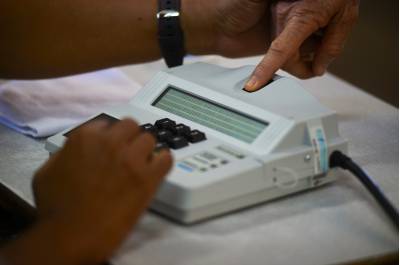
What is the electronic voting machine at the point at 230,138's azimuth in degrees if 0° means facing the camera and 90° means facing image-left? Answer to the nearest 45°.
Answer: approximately 45°
